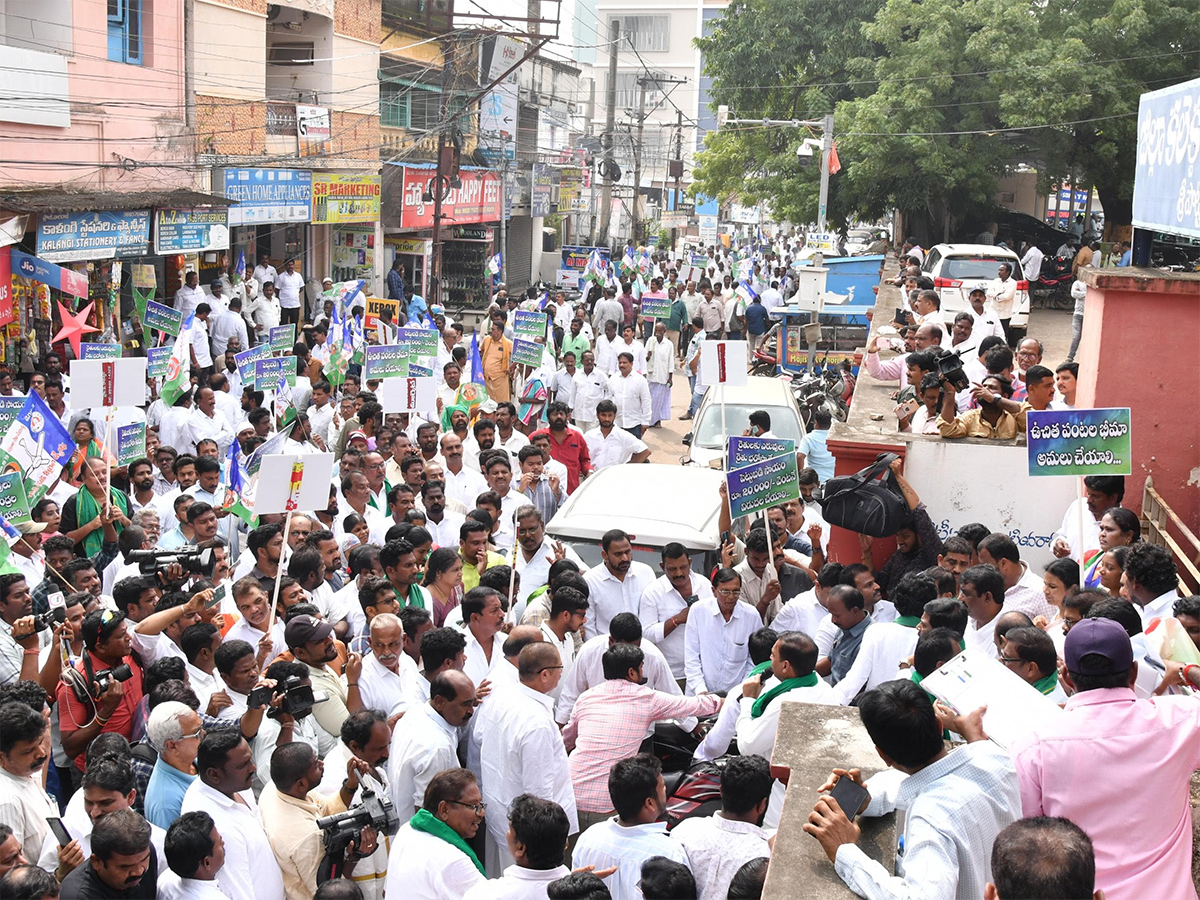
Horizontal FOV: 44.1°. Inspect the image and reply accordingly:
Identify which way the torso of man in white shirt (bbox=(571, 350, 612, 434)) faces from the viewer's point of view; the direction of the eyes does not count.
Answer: toward the camera

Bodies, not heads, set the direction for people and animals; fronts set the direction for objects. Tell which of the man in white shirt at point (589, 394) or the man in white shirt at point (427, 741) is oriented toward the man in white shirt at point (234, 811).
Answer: the man in white shirt at point (589, 394)

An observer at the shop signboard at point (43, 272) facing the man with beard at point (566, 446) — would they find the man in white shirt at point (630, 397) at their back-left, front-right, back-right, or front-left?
front-left

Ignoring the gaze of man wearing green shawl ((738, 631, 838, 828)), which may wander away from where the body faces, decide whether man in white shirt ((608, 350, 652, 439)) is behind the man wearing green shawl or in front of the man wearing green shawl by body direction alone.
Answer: in front

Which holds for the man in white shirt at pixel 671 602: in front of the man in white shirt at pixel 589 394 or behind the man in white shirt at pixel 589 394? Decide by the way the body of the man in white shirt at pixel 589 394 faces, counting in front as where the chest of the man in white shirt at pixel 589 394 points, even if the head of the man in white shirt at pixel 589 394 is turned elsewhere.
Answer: in front

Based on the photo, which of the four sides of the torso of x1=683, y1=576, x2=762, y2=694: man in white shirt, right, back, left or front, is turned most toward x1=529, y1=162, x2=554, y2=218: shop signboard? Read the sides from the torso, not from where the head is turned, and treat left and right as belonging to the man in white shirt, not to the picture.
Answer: back

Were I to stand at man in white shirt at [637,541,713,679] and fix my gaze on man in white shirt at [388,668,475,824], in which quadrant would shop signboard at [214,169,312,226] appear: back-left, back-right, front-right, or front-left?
back-right

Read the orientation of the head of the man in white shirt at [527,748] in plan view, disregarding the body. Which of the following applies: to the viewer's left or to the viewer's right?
to the viewer's right

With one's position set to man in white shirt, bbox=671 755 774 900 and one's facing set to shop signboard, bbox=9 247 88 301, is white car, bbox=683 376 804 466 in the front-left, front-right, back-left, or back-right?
front-right

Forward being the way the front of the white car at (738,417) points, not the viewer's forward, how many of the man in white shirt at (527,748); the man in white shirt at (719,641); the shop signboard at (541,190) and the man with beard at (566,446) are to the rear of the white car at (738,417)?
1

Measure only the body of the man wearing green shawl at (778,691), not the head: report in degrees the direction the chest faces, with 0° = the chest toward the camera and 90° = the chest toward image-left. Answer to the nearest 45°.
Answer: approximately 135°

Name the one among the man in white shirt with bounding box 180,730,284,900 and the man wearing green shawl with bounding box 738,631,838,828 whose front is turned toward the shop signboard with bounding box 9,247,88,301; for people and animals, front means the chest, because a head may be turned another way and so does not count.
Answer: the man wearing green shawl

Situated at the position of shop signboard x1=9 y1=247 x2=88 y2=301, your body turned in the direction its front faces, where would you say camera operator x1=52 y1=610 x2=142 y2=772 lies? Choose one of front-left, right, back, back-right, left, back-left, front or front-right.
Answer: front-right

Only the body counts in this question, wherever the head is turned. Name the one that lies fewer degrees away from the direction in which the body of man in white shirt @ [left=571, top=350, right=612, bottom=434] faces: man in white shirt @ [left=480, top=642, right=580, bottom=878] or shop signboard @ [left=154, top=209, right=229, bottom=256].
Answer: the man in white shirt
